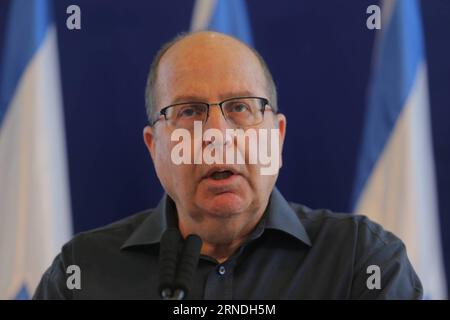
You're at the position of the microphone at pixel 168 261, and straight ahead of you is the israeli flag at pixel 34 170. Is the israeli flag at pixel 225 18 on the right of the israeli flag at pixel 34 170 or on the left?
right

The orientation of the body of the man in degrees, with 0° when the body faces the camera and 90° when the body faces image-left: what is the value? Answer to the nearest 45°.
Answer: approximately 0°
